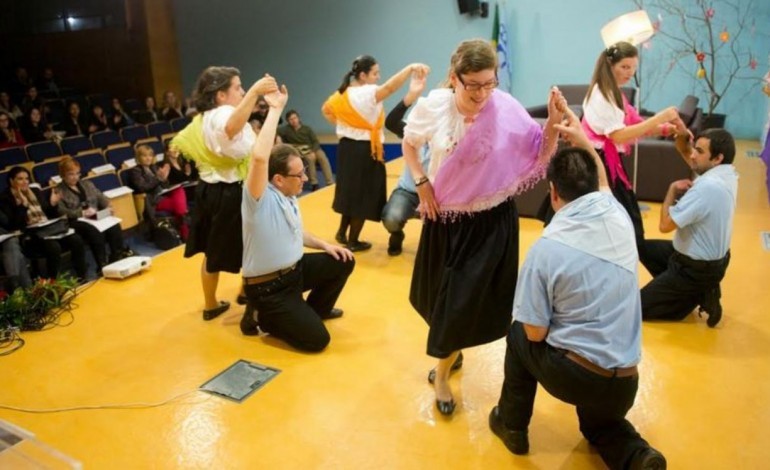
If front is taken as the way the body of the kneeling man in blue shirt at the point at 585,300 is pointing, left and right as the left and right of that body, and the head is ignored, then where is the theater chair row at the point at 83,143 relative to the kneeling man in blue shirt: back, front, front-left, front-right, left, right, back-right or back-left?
front

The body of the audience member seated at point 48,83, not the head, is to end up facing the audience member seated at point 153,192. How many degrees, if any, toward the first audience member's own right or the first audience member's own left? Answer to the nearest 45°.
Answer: approximately 45° to the first audience member's own right

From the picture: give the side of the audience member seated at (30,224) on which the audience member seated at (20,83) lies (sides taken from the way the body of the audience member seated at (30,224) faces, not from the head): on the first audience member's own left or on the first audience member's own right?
on the first audience member's own left

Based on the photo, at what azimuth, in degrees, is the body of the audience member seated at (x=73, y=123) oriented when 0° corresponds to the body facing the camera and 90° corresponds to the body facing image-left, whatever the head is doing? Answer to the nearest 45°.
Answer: approximately 315°

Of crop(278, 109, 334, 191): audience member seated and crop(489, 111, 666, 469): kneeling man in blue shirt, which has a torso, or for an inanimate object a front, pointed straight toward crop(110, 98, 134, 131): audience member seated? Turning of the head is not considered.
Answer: the kneeling man in blue shirt

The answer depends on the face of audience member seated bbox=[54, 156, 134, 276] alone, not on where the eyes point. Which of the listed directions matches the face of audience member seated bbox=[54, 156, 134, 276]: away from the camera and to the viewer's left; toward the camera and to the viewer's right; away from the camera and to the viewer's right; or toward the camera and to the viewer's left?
toward the camera and to the viewer's right

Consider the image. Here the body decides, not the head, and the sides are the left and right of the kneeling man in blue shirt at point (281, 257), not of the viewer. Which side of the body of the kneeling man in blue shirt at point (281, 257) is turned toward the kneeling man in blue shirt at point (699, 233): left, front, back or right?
front

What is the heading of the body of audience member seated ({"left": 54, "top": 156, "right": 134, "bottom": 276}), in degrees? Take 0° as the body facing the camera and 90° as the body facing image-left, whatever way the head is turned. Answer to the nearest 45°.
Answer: approximately 315°

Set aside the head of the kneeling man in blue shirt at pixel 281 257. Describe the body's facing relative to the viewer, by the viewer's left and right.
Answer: facing to the right of the viewer

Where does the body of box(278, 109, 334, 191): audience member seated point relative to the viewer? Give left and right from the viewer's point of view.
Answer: facing the viewer

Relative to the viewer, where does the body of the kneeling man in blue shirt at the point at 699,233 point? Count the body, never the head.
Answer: to the viewer's left

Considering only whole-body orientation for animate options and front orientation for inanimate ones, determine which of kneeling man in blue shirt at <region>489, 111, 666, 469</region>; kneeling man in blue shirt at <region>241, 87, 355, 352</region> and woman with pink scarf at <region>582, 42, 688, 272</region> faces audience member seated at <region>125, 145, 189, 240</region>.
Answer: kneeling man in blue shirt at <region>489, 111, 666, 469</region>

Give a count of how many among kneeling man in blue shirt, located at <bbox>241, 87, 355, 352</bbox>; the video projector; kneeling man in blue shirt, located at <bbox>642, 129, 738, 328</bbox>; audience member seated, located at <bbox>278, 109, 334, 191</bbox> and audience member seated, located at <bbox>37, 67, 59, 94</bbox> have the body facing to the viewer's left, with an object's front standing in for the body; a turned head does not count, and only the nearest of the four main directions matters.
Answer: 1

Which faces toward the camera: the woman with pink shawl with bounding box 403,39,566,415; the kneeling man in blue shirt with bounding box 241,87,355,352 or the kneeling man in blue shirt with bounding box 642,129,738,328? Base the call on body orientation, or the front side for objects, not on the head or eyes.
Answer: the woman with pink shawl

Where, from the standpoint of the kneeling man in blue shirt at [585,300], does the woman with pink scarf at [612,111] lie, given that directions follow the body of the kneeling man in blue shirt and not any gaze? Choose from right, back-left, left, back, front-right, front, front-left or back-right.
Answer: front-right

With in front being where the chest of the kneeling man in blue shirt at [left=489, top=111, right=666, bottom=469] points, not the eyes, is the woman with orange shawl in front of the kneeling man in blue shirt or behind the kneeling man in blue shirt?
in front
